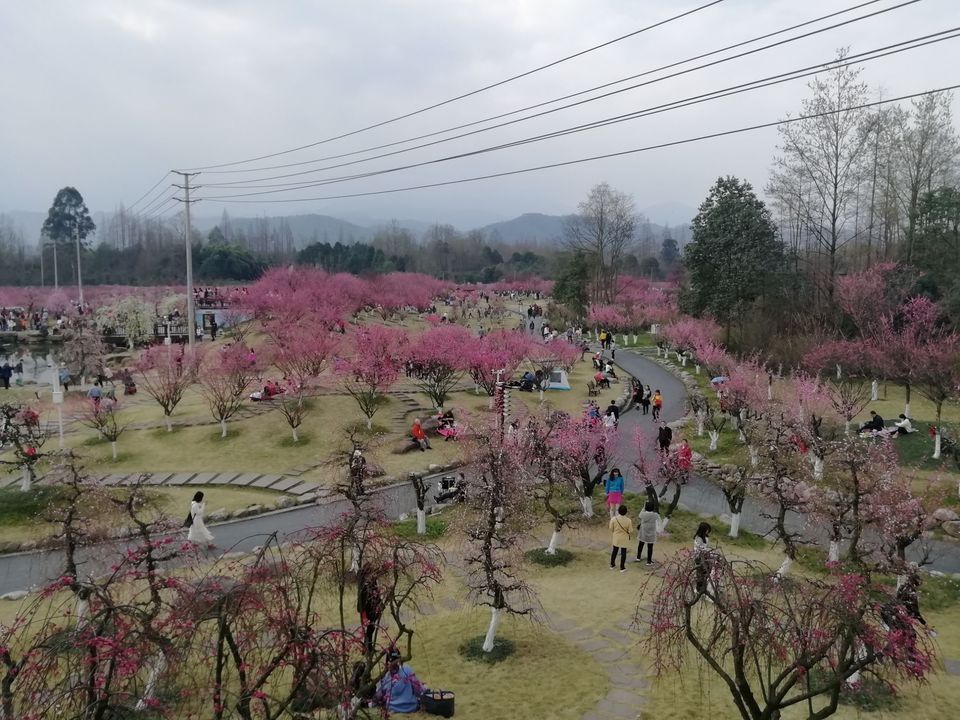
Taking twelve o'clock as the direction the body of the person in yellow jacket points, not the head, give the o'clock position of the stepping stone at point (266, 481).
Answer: The stepping stone is roughly at 10 o'clock from the person in yellow jacket.

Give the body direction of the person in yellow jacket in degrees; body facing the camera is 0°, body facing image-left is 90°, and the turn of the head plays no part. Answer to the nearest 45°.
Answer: approximately 180°

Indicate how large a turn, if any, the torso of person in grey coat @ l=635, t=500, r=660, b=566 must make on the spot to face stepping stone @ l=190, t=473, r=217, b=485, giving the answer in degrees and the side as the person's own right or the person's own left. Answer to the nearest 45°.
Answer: approximately 90° to the person's own left

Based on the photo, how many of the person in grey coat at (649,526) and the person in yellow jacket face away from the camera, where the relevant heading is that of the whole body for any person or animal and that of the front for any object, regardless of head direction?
2

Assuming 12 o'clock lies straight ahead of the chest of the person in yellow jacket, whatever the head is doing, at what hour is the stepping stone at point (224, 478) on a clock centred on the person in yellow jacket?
The stepping stone is roughly at 10 o'clock from the person in yellow jacket.

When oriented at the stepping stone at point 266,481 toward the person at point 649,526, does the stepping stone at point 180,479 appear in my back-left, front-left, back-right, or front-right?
back-right

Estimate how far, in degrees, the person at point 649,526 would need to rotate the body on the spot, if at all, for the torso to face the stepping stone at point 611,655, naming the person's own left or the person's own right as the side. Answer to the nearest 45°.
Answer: approximately 180°

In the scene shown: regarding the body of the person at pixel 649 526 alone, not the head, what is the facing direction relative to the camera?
away from the camera

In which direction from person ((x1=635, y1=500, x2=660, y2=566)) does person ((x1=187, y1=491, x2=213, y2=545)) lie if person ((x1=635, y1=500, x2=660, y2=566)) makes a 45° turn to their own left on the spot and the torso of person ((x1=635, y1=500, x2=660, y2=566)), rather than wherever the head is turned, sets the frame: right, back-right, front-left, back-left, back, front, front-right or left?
front-left

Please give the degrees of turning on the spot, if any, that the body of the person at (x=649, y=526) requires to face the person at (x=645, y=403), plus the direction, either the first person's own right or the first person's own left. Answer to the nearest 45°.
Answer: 0° — they already face them
